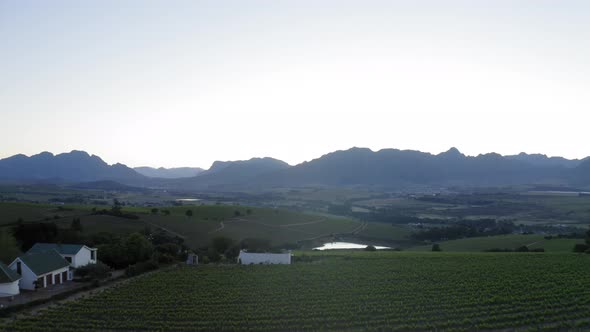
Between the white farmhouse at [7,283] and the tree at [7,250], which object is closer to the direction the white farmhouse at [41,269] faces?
the white farmhouse

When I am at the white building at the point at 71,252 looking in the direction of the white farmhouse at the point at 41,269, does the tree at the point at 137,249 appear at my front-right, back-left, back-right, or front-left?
back-left

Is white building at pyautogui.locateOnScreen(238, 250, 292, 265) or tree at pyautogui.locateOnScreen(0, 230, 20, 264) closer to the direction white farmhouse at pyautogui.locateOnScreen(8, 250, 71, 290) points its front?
the white building

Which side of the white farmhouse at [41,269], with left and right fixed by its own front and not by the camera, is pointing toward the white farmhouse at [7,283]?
right

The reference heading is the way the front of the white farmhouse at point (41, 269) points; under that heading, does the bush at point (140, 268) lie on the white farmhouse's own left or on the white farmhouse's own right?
on the white farmhouse's own left

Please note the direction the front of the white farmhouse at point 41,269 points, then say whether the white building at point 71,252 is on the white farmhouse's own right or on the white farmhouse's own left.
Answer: on the white farmhouse's own left

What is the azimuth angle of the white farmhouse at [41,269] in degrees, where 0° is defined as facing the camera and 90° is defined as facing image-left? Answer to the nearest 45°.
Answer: approximately 315°
